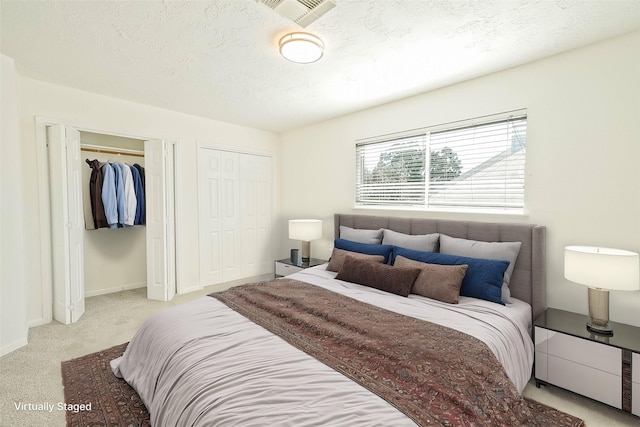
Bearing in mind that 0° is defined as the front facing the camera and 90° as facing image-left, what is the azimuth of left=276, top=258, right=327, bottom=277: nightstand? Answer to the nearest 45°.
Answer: approximately 45°

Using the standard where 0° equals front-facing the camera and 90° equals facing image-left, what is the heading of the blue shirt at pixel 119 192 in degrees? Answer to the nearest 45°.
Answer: approximately 90°

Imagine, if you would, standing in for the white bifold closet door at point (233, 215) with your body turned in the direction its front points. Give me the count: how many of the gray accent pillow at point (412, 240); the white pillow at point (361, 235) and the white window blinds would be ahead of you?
3

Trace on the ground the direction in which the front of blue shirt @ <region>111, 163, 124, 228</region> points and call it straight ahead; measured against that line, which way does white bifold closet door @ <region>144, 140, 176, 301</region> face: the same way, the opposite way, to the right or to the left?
to the left

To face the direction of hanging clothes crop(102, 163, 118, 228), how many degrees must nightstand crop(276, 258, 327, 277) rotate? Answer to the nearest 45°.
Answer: approximately 45° to its right

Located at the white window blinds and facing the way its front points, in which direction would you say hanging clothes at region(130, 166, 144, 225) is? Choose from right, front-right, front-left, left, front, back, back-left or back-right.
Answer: front-right

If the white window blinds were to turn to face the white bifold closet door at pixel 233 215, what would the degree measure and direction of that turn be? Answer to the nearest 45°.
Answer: approximately 45° to its right

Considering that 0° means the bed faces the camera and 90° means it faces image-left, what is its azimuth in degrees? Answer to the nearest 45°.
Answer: approximately 45°

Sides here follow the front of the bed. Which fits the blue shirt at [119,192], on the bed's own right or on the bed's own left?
on the bed's own right

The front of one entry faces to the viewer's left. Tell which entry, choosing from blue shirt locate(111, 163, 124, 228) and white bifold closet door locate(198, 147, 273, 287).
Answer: the blue shirt

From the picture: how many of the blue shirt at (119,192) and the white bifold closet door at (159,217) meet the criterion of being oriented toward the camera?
1

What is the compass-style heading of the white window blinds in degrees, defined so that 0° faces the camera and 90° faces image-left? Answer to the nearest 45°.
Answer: approximately 45°

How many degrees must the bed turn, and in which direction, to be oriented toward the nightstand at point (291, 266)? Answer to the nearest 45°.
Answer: approximately 135° to its right
